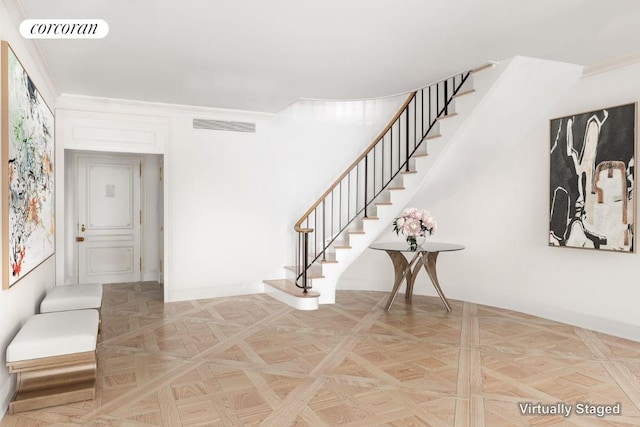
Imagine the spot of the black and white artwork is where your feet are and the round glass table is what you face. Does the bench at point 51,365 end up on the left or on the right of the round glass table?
left

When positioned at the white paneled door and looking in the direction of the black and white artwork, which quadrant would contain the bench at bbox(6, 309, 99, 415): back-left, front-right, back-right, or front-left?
front-right

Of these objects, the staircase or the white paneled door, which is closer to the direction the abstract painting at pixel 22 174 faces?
the staircase

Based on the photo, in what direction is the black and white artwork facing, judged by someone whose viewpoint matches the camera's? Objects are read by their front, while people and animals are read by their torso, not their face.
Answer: facing the viewer and to the left of the viewer

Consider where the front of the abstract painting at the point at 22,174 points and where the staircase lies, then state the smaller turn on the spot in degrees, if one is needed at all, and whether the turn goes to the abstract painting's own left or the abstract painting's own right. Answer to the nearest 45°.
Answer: approximately 45° to the abstract painting's own left

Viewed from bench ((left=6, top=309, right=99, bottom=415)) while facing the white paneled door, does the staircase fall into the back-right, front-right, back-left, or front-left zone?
front-right

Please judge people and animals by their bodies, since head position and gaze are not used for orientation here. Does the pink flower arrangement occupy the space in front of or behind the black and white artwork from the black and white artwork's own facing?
in front

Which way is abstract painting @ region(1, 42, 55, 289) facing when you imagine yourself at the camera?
facing the viewer and to the right of the viewer

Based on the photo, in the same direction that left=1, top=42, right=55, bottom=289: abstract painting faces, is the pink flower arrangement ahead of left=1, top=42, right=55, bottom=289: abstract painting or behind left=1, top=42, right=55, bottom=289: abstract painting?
ahead

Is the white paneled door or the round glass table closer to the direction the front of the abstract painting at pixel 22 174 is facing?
the round glass table

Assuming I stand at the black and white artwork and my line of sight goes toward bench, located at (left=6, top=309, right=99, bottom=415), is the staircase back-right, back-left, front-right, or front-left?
front-right

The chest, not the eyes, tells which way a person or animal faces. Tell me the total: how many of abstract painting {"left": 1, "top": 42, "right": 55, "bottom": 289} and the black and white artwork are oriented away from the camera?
0

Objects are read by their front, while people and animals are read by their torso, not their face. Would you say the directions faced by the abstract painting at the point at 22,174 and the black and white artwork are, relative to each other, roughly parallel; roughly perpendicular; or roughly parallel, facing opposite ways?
roughly parallel, facing opposite ways
